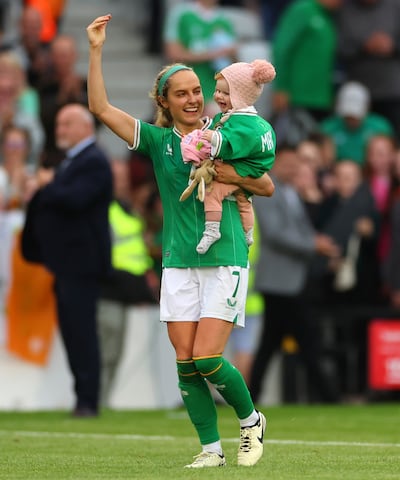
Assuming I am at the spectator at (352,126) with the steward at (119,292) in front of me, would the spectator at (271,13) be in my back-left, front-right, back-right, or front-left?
back-right

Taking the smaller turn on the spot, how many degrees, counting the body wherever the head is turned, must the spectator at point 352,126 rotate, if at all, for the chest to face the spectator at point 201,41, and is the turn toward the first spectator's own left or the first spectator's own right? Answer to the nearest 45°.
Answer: approximately 90° to the first spectator's own right

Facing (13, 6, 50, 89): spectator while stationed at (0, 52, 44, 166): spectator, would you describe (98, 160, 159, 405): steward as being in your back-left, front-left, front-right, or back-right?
back-right

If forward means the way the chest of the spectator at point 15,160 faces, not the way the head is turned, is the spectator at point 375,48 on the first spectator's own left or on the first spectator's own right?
on the first spectator's own left

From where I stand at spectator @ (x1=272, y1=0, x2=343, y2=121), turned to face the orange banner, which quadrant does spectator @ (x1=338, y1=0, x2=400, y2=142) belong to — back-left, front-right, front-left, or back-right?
back-left

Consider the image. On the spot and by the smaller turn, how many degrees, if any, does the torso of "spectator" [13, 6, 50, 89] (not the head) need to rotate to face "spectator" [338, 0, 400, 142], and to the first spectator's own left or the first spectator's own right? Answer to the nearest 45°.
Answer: approximately 90° to the first spectator's own left

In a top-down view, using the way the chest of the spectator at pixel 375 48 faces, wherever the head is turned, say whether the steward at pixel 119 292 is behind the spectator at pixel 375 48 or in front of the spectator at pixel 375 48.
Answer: in front
